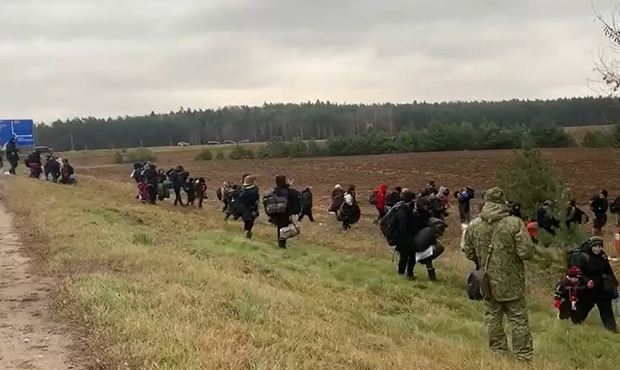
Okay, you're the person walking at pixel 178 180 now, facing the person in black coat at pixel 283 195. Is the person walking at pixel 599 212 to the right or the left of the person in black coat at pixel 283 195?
left

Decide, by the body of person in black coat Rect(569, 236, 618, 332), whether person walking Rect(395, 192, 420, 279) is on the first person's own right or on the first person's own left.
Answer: on the first person's own right

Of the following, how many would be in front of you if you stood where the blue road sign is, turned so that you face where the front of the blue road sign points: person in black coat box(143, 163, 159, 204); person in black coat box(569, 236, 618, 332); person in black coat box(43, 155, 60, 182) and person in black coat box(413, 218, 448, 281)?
4
